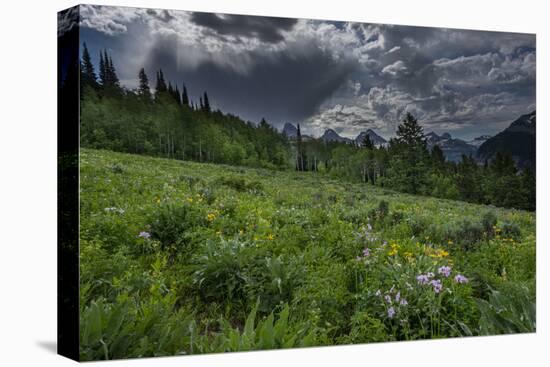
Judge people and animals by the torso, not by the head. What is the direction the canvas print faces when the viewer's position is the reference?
facing the viewer and to the right of the viewer
